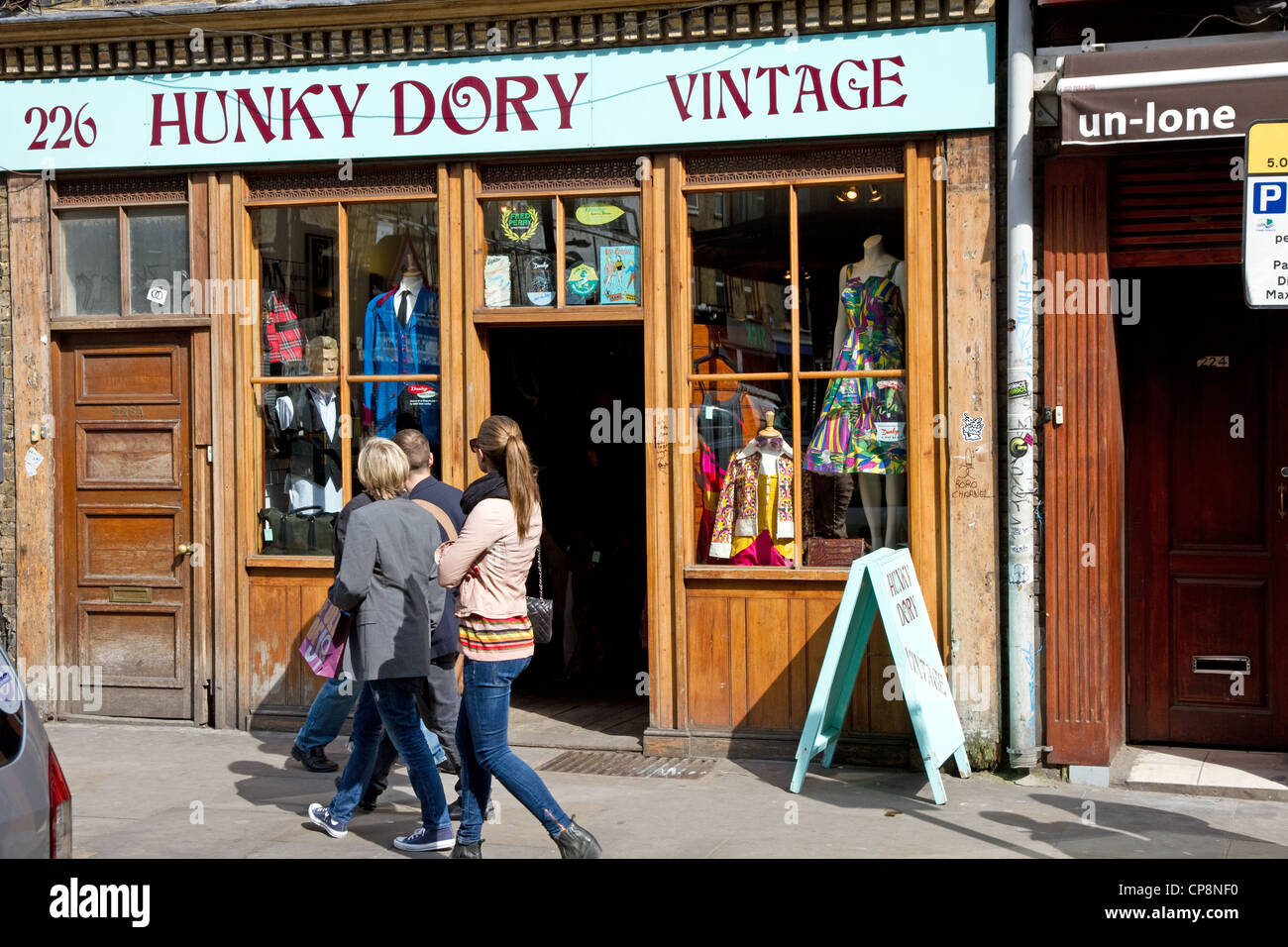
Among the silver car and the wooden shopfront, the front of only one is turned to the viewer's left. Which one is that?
the silver car

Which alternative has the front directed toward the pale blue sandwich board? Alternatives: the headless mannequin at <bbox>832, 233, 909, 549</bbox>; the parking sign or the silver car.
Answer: the headless mannequin

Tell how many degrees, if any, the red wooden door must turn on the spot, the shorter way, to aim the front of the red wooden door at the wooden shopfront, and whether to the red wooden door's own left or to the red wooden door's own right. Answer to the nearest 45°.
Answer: approximately 90° to the red wooden door's own right

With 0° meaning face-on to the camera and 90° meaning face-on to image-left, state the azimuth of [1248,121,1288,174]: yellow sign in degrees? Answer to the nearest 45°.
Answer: approximately 0°

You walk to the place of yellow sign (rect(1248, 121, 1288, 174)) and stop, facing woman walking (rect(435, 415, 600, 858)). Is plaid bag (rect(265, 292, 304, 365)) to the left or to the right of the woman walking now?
right

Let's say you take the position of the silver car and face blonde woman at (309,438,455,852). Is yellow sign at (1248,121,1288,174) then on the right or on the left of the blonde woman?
right

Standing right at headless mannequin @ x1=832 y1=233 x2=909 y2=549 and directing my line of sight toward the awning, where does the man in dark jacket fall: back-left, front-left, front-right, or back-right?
back-right
